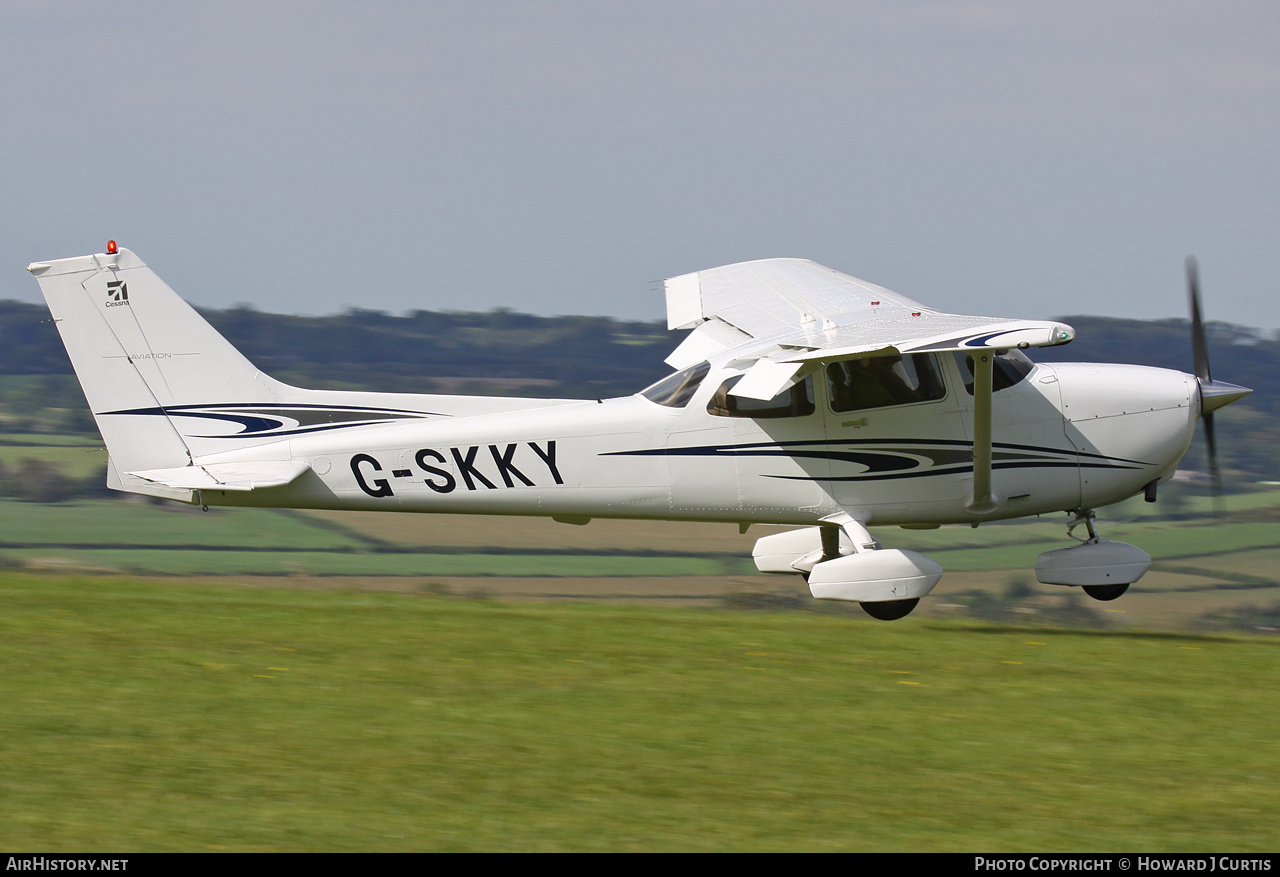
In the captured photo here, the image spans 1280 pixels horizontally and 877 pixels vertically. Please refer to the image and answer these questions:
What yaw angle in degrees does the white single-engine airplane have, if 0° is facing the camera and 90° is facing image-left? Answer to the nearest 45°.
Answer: approximately 270°

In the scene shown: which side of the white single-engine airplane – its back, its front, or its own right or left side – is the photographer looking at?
right
